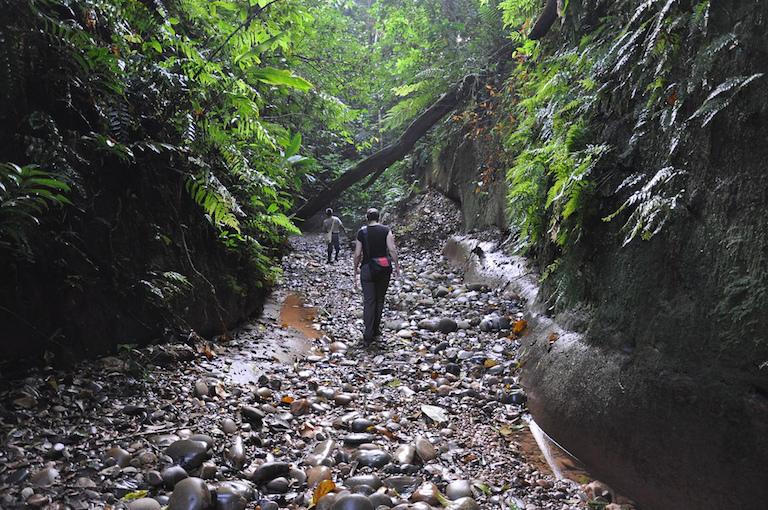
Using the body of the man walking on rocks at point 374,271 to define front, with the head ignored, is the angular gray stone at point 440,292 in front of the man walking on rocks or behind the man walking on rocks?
in front

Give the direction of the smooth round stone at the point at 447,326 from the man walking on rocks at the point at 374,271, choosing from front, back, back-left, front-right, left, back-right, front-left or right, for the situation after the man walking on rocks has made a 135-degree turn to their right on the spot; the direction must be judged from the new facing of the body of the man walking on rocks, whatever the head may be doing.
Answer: front-left

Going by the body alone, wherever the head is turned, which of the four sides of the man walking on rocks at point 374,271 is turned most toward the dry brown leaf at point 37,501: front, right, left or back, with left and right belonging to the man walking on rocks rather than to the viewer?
back

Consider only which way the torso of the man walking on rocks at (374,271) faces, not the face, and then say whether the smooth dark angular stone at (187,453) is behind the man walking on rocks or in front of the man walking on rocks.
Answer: behind

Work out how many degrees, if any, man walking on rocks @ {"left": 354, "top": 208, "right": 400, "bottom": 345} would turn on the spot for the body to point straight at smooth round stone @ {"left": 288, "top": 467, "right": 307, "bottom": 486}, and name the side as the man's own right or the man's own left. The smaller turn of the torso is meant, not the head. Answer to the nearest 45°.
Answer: approximately 180°

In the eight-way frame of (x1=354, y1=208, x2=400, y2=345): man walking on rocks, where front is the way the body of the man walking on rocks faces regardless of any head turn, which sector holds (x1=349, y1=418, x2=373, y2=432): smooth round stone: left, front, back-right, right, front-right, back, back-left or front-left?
back

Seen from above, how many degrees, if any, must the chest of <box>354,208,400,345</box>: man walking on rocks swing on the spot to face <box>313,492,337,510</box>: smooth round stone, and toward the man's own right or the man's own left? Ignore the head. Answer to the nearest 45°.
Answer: approximately 180°

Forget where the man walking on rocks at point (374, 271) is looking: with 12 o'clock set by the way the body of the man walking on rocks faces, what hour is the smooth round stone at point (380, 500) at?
The smooth round stone is roughly at 6 o'clock from the man walking on rocks.

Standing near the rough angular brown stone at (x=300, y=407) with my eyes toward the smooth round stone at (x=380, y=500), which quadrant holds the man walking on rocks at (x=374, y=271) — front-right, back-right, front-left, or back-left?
back-left

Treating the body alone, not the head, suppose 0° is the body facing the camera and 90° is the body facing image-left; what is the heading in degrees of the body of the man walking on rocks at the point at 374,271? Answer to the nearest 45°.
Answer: approximately 180°

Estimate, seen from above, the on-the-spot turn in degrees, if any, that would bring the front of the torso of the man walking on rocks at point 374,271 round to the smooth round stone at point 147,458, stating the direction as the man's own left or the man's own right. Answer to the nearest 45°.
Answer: approximately 180°

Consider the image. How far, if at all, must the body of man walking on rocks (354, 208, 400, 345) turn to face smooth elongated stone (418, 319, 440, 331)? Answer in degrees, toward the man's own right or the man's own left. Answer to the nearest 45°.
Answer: approximately 90° to the man's own right

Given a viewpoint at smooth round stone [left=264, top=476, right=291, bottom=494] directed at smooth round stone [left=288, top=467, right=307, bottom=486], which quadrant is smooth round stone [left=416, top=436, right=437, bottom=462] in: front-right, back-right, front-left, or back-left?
front-right

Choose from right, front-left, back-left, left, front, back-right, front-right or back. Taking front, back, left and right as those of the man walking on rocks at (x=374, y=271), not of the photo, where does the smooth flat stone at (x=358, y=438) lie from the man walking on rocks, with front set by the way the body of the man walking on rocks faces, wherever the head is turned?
back

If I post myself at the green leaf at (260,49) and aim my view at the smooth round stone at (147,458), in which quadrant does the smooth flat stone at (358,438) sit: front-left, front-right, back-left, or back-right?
front-left

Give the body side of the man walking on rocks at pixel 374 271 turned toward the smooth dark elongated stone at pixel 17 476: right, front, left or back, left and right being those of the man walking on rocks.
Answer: back

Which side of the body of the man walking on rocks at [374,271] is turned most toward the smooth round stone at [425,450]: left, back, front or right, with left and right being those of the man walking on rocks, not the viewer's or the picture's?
back

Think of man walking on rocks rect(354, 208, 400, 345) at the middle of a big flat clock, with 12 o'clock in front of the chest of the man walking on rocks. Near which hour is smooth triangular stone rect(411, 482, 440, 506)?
The smooth triangular stone is roughly at 6 o'clock from the man walking on rocks.

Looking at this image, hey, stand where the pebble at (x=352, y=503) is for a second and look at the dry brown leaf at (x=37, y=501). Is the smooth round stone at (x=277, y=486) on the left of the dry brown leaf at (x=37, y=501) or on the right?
right
